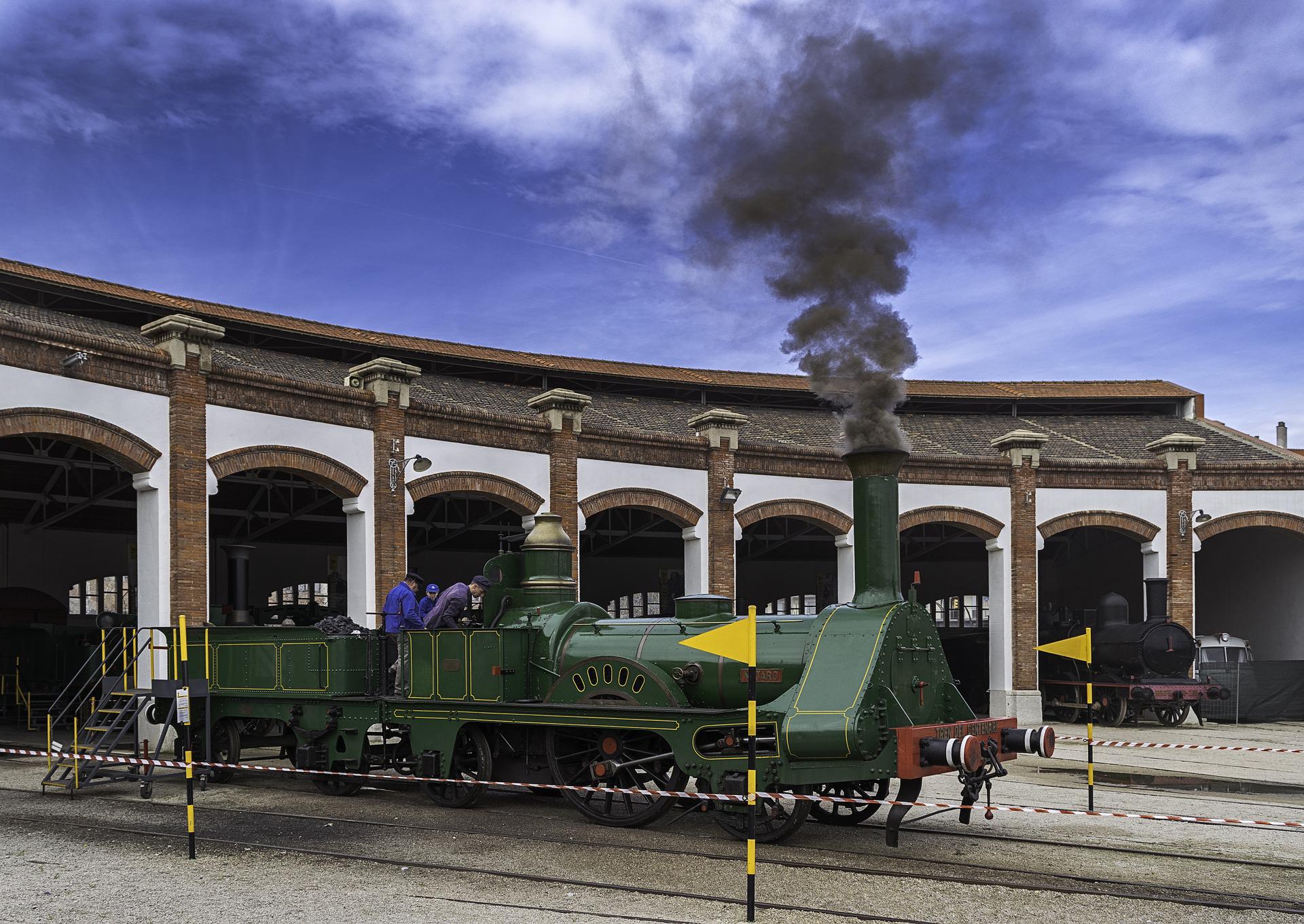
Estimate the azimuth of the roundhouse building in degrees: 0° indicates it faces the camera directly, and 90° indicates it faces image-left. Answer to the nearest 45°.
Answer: approximately 0°

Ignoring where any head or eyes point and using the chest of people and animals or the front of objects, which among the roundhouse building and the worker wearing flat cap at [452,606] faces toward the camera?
the roundhouse building

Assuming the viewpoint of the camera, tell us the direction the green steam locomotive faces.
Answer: facing the viewer and to the right of the viewer

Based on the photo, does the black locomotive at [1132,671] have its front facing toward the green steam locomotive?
no

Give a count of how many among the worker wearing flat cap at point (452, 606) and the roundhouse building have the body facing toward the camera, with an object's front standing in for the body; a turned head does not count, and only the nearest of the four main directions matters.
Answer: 1

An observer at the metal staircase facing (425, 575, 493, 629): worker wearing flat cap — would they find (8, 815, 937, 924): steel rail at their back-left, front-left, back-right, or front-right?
front-right

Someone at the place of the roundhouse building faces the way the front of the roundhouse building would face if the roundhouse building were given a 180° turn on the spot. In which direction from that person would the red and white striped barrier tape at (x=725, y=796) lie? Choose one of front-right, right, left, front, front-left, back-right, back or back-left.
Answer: back

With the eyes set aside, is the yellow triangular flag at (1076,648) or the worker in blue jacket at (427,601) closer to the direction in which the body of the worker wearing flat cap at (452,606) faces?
the yellow triangular flag

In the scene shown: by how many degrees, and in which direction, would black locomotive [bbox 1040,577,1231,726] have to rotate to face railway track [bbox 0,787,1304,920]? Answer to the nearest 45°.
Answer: approximately 45° to its right

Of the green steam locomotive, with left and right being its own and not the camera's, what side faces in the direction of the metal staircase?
back

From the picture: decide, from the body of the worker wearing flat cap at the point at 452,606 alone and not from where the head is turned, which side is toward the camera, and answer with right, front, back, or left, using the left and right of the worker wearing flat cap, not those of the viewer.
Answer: right

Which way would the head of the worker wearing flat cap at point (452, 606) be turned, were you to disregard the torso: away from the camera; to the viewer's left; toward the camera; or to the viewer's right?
to the viewer's right

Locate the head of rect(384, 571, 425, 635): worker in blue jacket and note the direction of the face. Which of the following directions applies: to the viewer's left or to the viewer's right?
to the viewer's right

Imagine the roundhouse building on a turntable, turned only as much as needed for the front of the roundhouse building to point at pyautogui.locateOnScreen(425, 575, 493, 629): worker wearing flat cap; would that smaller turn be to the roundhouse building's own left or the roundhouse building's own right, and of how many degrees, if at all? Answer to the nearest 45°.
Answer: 0° — it already faces them
